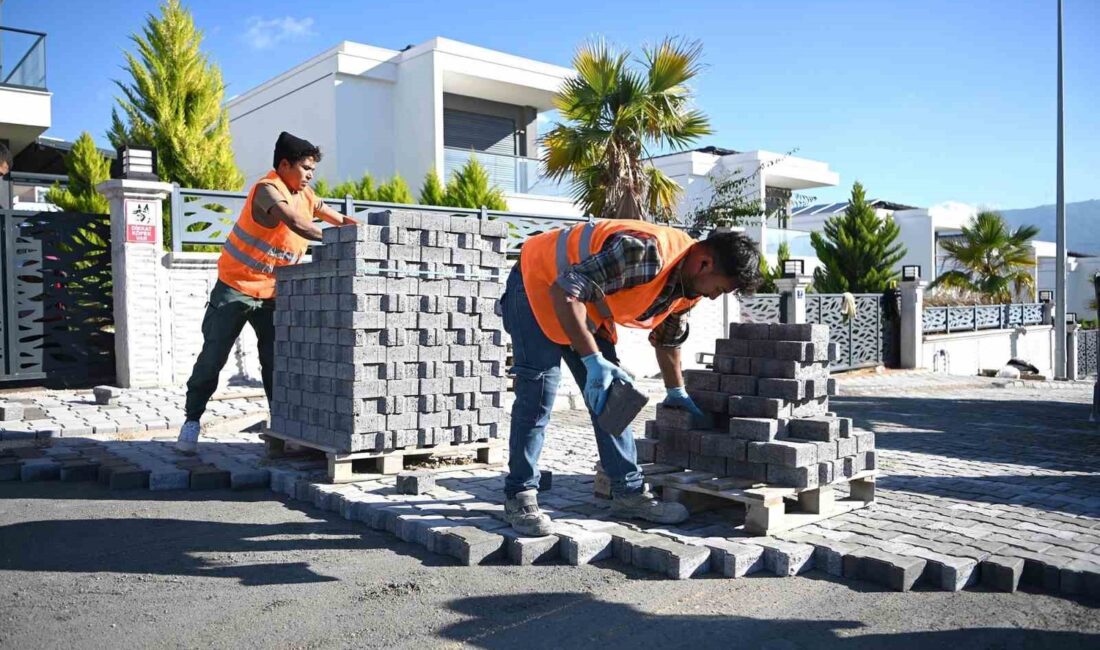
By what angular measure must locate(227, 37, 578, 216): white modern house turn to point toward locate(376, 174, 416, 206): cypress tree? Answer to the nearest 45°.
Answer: approximately 45° to its right

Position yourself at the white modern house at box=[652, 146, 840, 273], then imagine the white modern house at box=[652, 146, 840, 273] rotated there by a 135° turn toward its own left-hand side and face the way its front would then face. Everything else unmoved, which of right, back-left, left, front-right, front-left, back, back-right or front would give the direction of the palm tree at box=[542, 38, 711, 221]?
back

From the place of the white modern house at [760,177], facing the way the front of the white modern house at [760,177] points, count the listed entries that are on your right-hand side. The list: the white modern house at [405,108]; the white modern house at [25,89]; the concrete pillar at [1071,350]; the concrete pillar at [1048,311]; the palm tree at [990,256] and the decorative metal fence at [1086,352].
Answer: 2

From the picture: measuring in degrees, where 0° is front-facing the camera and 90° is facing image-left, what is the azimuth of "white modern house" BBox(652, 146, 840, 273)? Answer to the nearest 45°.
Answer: approximately 315°

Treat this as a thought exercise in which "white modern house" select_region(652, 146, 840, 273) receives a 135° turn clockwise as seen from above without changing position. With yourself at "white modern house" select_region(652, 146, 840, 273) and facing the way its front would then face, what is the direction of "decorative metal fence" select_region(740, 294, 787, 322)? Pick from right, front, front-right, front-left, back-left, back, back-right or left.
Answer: left

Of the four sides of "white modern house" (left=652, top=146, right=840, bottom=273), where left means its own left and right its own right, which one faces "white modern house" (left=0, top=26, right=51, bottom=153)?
right

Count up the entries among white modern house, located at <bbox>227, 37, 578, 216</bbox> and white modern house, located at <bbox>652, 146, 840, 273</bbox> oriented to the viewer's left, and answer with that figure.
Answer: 0

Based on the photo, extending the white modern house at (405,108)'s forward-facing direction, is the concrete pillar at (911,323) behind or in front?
in front

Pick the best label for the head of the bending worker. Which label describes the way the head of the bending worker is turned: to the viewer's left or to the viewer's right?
to the viewer's right

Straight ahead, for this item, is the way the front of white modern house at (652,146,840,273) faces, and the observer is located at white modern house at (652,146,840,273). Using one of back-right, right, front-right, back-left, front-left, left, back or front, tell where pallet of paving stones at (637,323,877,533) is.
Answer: front-right

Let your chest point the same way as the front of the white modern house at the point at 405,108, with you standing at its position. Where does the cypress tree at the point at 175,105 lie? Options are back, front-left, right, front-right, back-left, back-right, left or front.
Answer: right

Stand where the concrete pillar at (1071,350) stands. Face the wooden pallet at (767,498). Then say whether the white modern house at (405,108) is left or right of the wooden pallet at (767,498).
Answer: right

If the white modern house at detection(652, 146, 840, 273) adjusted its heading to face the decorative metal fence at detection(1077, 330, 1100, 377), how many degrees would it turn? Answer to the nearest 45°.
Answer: approximately 90° to its left

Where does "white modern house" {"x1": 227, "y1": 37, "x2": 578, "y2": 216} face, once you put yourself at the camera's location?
facing the viewer and to the right of the viewer

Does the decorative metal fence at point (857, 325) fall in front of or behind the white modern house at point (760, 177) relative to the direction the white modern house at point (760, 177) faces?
in front
